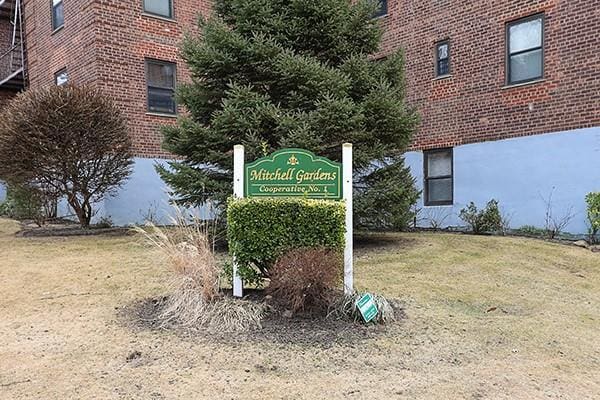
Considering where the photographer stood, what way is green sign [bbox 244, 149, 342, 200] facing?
facing the viewer

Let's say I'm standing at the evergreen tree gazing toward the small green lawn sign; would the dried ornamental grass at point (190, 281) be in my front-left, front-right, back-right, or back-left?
front-right

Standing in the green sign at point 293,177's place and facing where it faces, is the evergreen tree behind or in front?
behind

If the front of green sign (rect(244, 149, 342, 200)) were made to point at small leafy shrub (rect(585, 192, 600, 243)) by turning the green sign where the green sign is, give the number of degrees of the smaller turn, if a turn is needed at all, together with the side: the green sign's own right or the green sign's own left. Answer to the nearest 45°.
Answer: approximately 135° to the green sign's own left

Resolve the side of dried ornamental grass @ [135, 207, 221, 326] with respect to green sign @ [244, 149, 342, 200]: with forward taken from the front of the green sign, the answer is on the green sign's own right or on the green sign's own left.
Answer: on the green sign's own right

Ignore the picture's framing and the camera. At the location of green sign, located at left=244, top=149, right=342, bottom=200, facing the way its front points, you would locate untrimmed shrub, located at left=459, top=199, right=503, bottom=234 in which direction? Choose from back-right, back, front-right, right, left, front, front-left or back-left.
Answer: back-left

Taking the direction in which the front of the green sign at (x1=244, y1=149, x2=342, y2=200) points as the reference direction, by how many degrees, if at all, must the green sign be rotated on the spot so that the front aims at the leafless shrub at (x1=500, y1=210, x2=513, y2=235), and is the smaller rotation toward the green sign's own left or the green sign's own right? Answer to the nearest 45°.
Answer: approximately 135° to the green sign's own left

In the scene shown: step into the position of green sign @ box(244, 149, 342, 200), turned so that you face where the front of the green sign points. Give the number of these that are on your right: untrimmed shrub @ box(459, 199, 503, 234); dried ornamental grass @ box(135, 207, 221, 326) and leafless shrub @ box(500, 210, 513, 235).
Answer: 1
